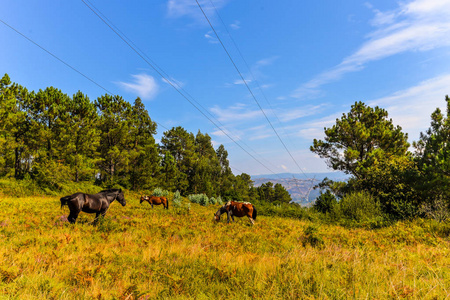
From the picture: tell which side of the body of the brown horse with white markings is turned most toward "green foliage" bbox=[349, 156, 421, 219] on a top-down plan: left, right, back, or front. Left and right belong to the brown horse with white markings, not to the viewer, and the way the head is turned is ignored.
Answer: back

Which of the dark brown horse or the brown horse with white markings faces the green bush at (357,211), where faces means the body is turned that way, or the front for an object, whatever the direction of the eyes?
the dark brown horse

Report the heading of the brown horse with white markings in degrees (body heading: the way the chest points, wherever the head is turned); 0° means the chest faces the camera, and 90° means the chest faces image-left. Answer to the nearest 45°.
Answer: approximately 90°

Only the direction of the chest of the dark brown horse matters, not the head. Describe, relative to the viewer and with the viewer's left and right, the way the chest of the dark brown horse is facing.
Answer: facing to the right of the viewer

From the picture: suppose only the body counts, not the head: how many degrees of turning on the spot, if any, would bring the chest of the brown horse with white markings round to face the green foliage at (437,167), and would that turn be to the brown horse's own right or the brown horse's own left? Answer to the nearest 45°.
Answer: approximately 180°

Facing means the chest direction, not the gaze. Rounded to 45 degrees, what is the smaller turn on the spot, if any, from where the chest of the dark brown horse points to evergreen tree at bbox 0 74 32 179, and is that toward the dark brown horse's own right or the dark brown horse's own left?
approximately 90° to the dark brown horse's own left

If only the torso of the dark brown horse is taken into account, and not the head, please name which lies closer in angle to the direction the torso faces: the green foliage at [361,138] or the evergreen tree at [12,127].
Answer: the green foliage

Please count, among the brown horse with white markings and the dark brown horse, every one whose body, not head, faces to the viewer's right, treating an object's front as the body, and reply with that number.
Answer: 1

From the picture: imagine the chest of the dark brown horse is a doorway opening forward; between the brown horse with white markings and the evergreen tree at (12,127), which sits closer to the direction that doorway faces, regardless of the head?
the brown horse with white markings
